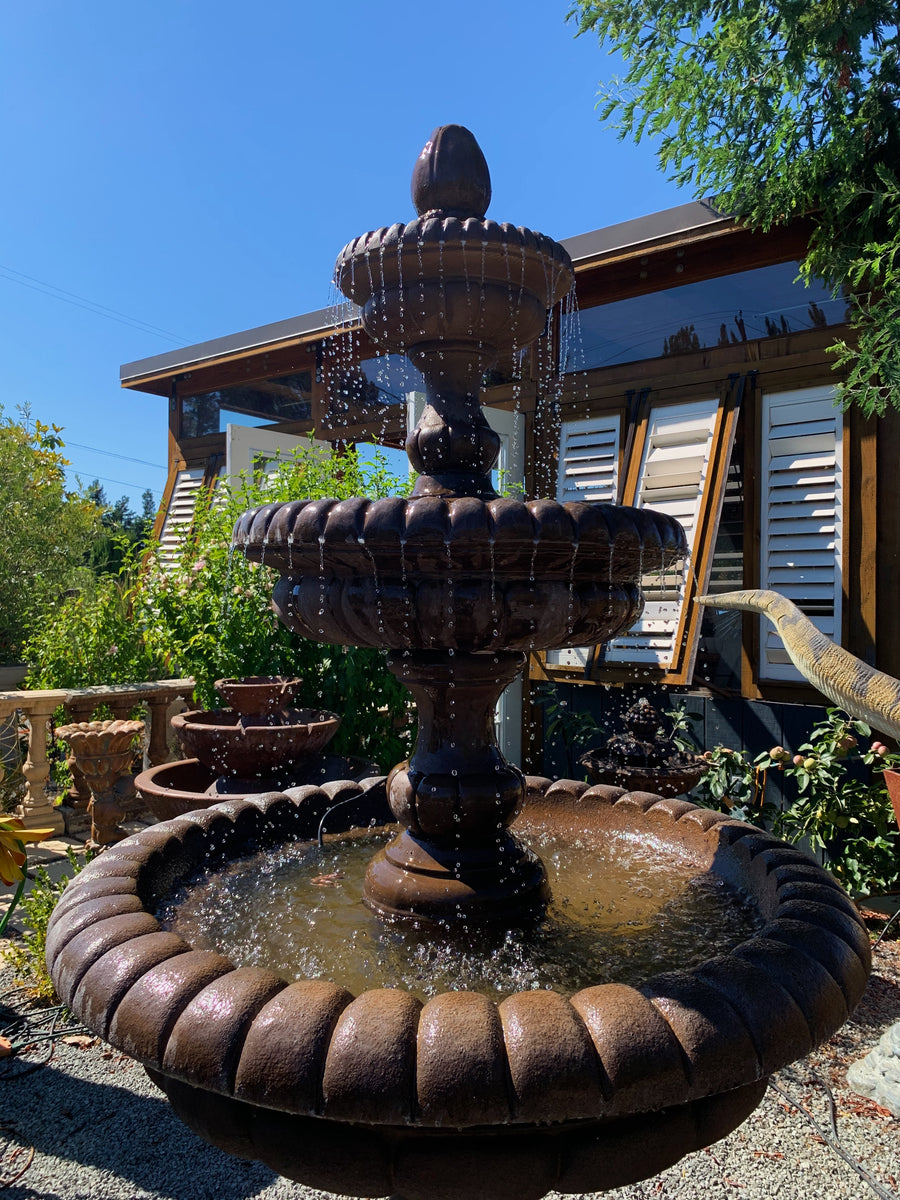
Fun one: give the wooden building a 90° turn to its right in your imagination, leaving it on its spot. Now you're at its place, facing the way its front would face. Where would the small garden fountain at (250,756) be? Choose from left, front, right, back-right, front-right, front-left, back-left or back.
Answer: left

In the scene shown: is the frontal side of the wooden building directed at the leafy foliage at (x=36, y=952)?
yes

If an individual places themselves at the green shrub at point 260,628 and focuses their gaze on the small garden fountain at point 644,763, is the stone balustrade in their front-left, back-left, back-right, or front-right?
back-right

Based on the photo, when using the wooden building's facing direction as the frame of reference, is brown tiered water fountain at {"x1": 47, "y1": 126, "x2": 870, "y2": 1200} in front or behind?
in front

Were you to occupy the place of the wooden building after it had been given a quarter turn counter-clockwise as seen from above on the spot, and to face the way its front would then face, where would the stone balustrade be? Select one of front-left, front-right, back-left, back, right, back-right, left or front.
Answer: back-right

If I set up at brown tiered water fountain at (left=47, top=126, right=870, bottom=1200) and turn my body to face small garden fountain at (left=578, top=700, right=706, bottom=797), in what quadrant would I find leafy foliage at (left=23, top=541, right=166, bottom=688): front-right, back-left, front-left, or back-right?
front-left

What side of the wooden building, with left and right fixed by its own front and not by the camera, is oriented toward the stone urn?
front

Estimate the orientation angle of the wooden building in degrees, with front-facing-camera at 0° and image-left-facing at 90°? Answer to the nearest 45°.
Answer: approximately 45°

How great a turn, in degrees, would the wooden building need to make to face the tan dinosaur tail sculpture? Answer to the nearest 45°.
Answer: approximately 45° to its left

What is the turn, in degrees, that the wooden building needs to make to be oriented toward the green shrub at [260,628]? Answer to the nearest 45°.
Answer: approximately 45° to its right

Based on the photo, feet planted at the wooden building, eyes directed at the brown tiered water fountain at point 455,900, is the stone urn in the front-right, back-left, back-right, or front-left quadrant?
front-right

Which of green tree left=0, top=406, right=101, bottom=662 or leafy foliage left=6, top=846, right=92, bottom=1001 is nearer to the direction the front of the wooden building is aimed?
the leafy foliage

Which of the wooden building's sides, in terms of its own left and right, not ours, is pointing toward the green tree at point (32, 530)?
right

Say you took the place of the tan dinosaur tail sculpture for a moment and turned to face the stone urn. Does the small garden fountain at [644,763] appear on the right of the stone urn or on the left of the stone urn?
right

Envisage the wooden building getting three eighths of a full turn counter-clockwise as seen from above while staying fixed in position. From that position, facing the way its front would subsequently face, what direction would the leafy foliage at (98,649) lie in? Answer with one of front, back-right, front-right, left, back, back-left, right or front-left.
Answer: back
